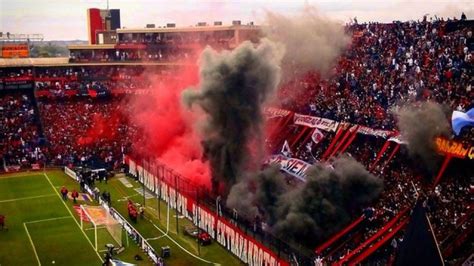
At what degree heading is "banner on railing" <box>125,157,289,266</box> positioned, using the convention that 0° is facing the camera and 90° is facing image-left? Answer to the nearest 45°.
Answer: approximately 45°

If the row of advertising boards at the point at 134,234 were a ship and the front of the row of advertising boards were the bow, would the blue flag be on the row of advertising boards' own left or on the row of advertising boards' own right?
on the row of advertising boards' own left

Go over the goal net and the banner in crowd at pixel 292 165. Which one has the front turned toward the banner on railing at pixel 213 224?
the banner in crowd at pixel 292 165

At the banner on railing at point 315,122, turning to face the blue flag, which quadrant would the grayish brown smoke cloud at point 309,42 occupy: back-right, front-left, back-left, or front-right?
back-left

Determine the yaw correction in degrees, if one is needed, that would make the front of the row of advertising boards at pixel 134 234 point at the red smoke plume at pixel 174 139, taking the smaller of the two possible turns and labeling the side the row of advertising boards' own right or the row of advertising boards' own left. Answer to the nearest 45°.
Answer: approximately 135° to the row of advertising boards' own right

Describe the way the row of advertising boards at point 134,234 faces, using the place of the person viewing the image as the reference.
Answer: facing the viewer and to the left of the viewer

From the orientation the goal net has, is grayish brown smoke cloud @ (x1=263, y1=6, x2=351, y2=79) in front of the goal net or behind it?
behind
